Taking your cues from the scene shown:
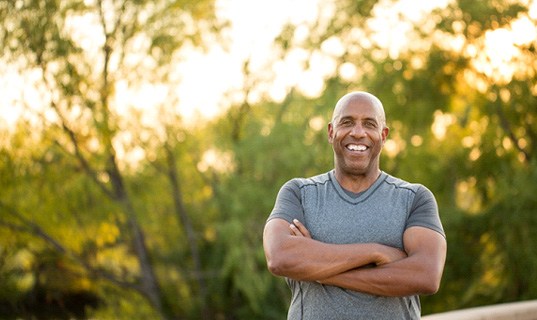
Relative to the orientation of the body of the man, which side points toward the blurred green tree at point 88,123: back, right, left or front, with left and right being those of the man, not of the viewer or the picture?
back

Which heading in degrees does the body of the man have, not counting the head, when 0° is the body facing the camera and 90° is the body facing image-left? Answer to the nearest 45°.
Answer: approximately 0°

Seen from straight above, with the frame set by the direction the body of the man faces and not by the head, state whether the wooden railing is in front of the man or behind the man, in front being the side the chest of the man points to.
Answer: behind
